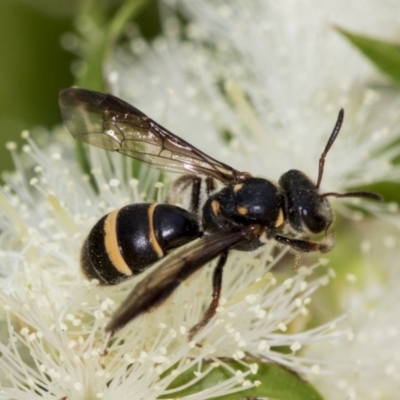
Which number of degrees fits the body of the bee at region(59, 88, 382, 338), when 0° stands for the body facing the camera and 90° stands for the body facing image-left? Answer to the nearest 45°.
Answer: approximately 270°
